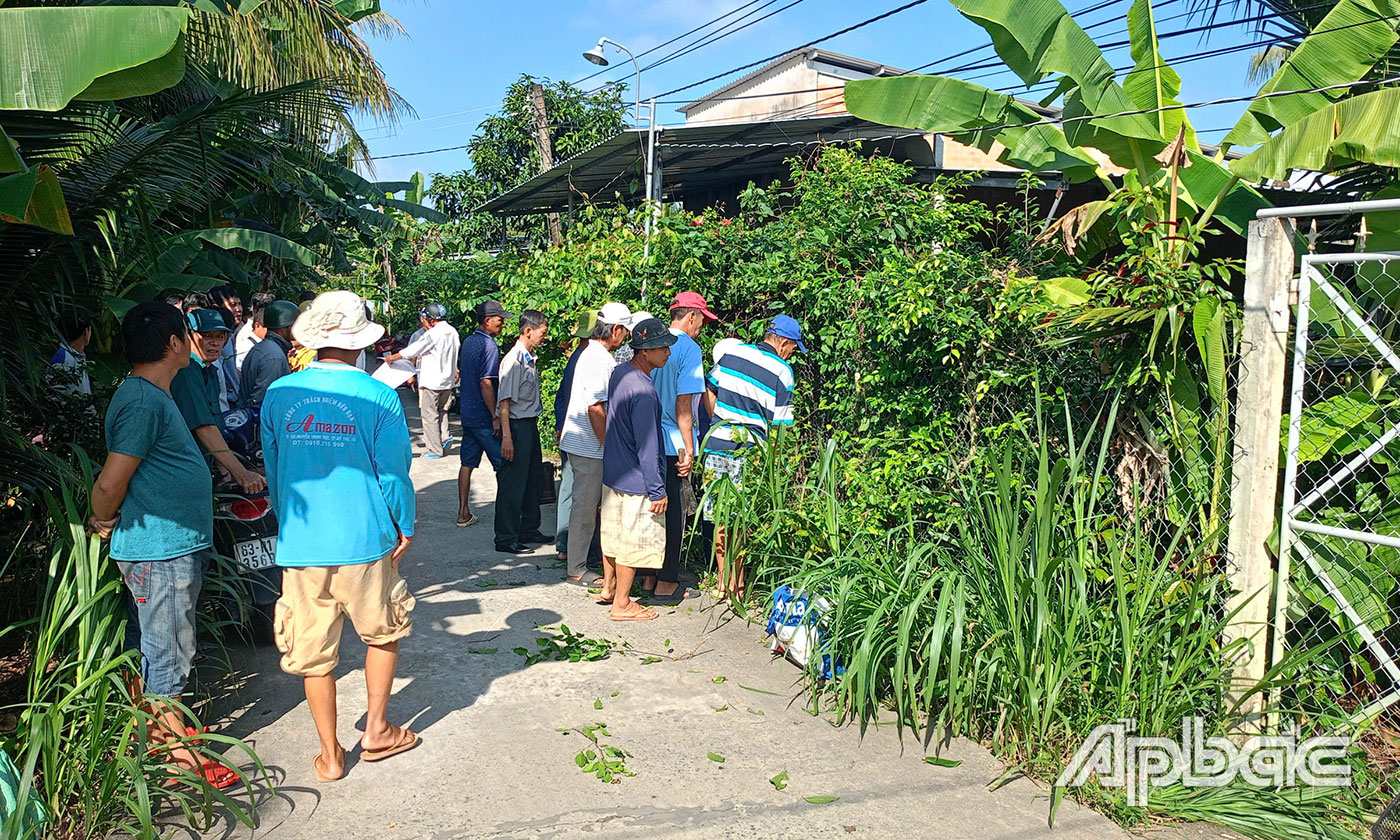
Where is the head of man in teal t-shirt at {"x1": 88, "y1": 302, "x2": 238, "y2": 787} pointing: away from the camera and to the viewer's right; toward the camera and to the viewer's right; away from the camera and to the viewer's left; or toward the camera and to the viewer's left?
away from the camera and to the viewer's right

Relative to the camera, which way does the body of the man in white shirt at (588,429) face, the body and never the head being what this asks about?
to the viewer's right

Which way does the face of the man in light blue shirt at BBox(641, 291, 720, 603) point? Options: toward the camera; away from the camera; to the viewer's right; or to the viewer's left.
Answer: to the viewer's right

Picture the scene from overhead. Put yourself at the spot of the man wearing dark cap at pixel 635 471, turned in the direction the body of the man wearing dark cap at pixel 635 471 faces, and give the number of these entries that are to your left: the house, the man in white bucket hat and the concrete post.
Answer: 1

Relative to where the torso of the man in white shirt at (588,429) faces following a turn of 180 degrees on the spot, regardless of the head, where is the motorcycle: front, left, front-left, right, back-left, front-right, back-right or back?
front-left

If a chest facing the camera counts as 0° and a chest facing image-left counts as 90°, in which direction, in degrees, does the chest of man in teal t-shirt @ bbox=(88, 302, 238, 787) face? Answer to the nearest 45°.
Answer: approximately 270°

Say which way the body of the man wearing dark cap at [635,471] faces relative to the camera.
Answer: to the viewer's right

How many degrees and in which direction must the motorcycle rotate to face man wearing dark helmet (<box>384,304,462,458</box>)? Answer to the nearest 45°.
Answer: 0° — it already faces them

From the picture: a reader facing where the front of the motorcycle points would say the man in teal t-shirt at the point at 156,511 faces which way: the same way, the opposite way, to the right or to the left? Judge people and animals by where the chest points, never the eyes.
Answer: to the right

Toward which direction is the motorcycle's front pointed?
away from the camera

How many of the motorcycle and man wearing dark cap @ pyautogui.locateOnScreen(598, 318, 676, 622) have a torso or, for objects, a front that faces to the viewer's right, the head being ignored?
1
